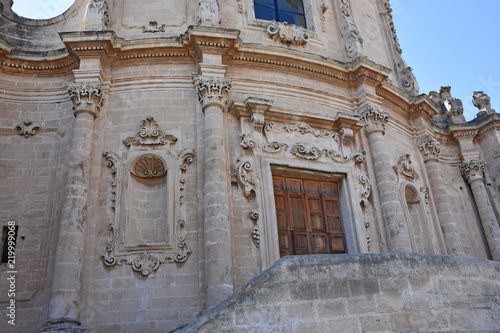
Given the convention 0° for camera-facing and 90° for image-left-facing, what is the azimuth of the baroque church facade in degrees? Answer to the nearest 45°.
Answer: approximately 315°
